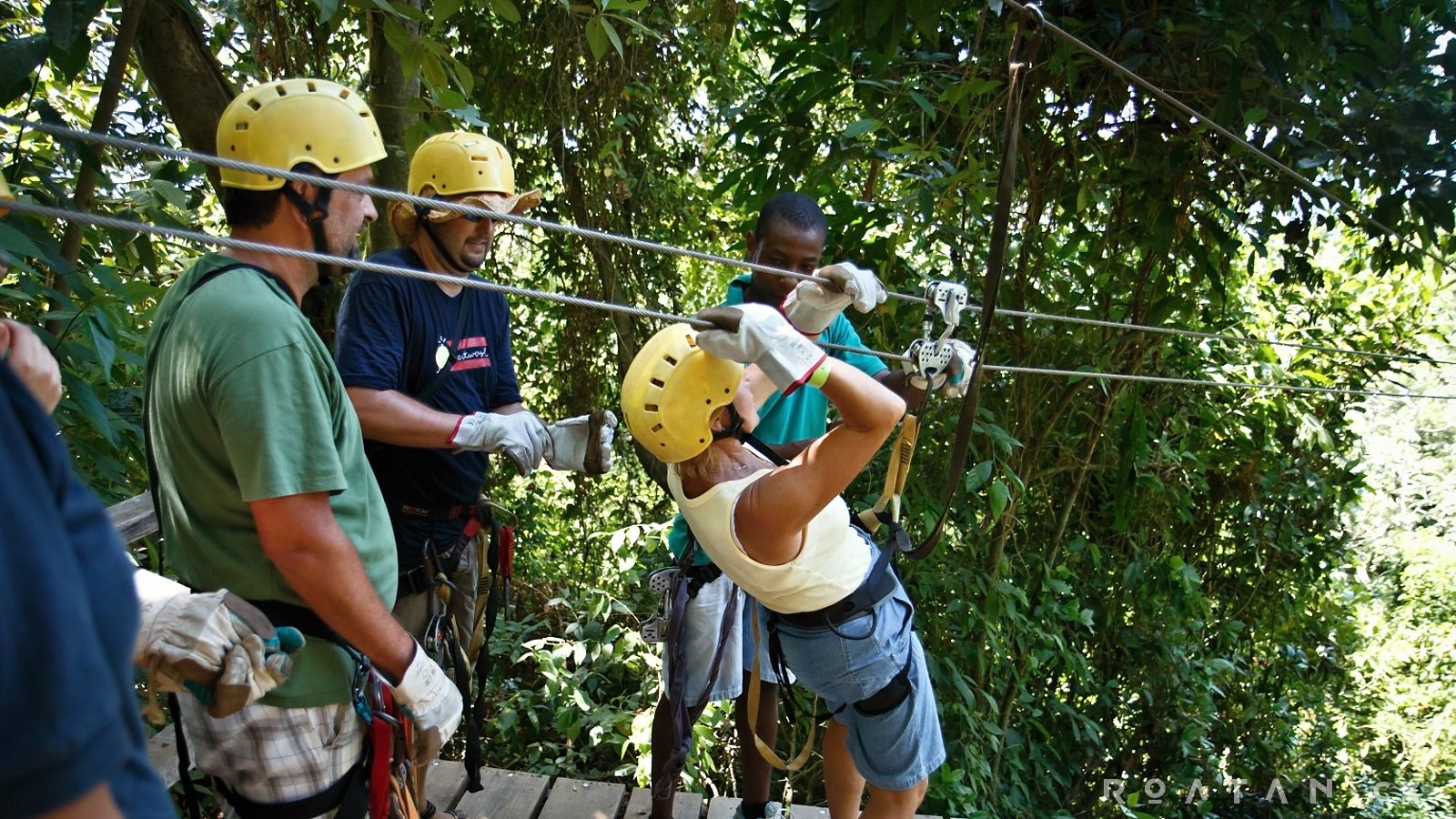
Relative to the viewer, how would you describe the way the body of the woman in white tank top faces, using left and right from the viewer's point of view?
facing away from the viewer and to the right of the viewer

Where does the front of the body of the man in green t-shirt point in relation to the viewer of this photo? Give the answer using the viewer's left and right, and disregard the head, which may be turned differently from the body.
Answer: facing to the right of the viewer

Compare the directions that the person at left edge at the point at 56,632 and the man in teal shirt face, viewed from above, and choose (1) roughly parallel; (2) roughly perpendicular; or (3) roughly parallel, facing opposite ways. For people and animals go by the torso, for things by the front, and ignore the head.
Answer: roughly perpendicular

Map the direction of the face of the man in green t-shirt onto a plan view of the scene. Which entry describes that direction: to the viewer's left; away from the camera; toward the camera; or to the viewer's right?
to the viewer's right

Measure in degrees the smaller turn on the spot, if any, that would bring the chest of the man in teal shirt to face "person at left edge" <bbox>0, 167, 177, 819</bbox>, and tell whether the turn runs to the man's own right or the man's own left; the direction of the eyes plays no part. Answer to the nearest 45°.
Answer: approximately 45° to the man's own right

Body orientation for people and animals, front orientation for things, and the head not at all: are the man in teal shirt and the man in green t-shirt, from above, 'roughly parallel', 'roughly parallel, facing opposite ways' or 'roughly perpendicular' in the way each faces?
roughly perpendicular

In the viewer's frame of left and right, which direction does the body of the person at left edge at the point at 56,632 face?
facing to the right of the viewer

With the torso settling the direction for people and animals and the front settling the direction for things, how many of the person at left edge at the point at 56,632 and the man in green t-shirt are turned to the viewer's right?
2
